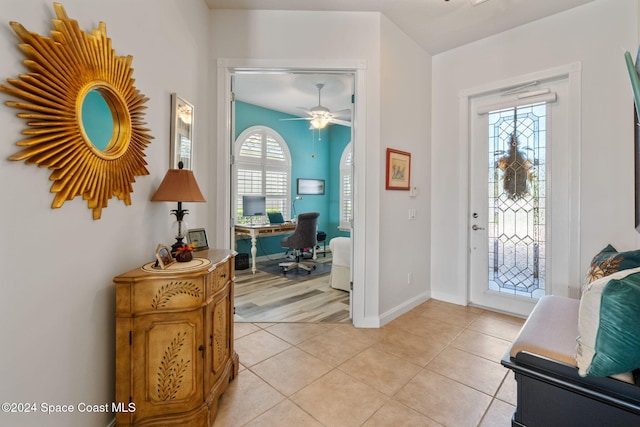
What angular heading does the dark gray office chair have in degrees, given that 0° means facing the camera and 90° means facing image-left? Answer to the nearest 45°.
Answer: approximately 135°

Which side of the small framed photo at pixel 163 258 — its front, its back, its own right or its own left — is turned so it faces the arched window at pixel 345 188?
left

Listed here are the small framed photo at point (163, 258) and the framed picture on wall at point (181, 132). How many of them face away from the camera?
0

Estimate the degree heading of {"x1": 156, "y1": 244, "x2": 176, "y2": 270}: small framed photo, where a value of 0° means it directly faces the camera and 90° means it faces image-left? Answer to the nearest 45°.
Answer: approximately 315°

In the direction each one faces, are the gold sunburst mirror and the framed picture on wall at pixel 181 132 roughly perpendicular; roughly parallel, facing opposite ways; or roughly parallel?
roughly parallel

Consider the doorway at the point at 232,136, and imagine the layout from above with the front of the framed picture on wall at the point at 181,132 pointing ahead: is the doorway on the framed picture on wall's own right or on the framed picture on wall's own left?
on the framed picture on wall's own left

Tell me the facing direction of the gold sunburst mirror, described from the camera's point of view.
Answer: facing the viewer and to the right of the viewer

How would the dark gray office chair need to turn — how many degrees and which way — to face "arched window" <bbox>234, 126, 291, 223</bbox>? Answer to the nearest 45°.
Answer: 0° — it already faces it

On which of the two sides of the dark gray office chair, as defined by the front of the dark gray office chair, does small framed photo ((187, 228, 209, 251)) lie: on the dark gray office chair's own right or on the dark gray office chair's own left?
on the dark gray office chair's own left

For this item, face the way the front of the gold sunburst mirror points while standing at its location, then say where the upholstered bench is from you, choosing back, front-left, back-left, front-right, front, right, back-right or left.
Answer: front

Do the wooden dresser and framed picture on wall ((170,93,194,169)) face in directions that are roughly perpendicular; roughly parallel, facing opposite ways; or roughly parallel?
roughly parallel

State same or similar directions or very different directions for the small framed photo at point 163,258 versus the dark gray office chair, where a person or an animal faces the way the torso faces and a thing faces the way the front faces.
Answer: very different directions

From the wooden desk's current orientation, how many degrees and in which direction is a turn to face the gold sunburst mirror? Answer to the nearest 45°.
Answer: approximately 45° to its right
